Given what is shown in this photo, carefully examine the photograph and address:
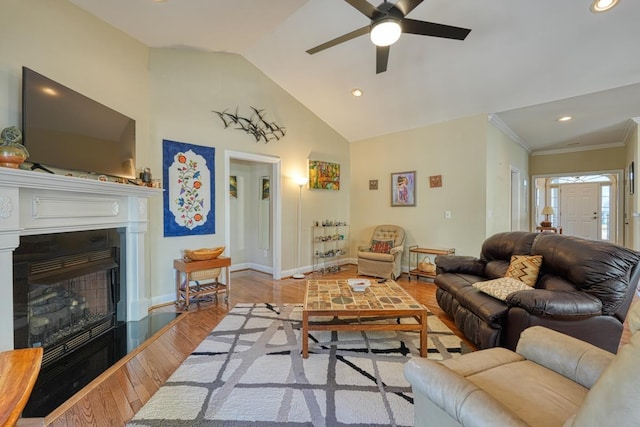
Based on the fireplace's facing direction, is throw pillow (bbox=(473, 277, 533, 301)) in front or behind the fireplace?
in front

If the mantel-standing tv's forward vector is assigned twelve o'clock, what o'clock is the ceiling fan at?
The ceiling fan is roughly at 12 o'clock from the mantel-standing tv.

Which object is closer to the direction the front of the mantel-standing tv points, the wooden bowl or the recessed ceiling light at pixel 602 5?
the recessed ceiling light

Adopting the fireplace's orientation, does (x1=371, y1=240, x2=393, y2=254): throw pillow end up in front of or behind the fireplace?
in front

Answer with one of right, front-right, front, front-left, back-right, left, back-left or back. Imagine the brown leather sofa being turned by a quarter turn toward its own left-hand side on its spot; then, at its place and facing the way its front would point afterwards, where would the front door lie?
back-left

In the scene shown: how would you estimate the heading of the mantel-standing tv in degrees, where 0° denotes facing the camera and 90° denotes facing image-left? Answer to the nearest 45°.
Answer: approximately 315°

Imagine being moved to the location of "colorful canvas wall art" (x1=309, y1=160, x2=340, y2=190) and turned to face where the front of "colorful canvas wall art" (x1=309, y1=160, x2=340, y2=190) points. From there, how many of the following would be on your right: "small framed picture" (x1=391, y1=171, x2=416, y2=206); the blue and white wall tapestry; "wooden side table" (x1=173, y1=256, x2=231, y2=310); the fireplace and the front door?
3

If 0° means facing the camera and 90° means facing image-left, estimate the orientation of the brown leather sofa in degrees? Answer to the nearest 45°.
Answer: approximately 45°

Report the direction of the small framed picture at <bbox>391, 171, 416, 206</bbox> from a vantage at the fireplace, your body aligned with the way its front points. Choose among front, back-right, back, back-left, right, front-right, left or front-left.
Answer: front-left

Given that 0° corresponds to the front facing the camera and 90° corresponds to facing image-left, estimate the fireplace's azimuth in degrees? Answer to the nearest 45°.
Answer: approximately 315°
